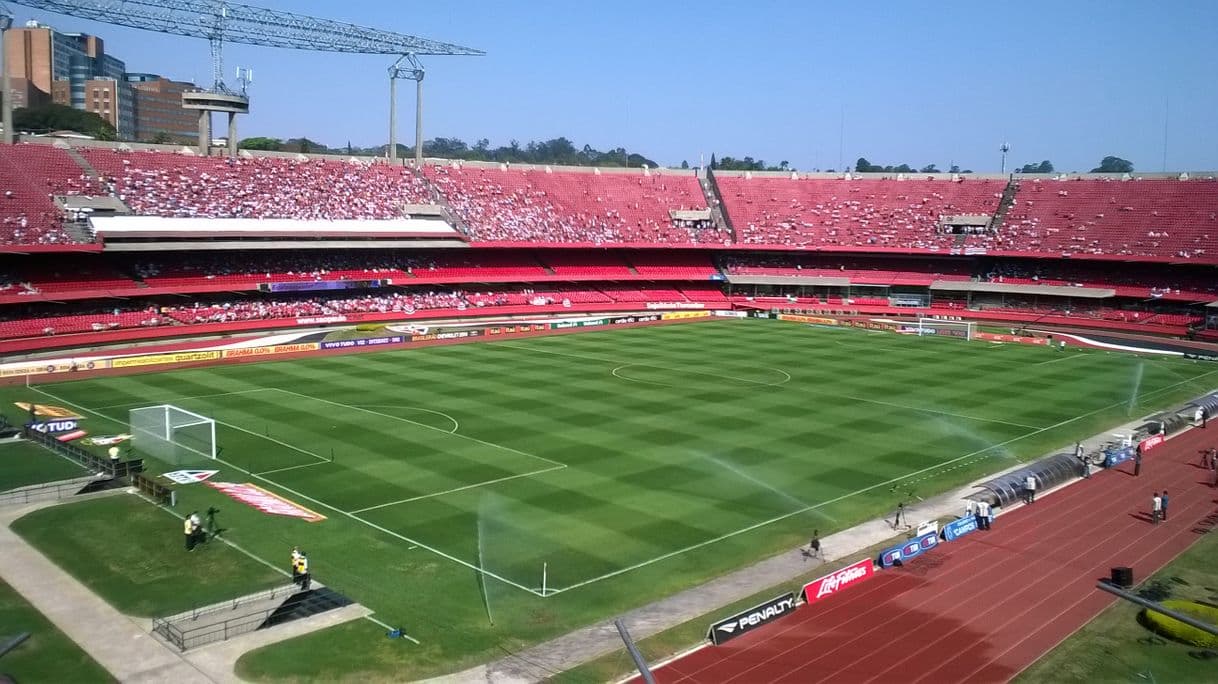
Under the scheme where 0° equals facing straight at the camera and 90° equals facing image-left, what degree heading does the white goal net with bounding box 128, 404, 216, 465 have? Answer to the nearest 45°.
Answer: approximately 225°

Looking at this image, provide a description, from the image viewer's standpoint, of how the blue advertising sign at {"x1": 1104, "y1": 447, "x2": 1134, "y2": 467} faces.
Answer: facing the viewer and to the right of the viewer

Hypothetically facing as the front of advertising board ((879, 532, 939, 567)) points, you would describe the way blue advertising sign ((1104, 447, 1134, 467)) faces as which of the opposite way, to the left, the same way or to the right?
the same way

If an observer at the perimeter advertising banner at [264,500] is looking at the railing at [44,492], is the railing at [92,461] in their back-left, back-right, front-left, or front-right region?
front-right

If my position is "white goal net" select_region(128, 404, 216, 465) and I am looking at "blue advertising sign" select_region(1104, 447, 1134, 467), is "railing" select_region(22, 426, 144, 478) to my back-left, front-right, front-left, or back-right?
back-right

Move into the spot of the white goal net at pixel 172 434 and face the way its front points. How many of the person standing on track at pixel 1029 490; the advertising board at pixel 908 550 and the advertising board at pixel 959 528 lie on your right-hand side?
3

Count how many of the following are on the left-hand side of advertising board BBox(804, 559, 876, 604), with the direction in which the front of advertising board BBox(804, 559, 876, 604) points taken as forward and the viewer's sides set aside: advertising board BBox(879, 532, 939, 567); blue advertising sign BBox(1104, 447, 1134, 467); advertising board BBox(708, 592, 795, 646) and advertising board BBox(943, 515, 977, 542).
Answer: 3

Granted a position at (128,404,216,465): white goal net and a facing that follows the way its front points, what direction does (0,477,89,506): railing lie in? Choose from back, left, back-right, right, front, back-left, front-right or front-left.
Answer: back

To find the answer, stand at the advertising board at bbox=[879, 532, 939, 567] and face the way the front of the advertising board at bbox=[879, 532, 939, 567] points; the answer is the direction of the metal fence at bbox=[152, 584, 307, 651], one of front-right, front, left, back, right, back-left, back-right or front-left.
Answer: right

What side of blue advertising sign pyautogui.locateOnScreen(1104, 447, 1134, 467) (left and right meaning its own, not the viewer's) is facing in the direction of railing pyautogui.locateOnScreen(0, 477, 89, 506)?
right

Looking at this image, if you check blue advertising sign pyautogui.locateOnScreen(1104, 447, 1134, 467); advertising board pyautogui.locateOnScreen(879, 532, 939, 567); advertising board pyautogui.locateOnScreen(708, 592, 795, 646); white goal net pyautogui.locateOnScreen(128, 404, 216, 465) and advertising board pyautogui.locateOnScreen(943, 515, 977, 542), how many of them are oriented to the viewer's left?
0

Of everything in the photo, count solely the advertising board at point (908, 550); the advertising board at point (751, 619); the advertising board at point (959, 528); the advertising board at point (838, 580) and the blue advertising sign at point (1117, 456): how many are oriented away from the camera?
0
